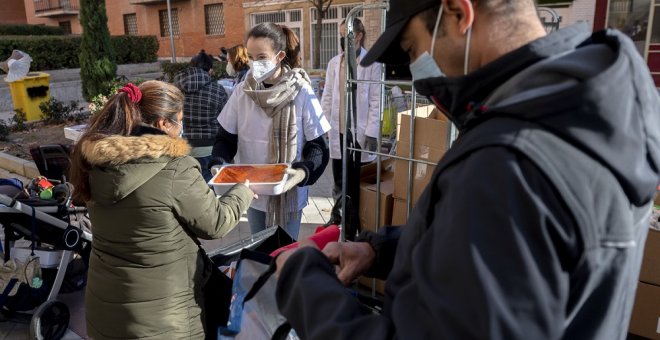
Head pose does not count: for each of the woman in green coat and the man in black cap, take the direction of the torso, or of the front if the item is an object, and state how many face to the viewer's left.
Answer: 1

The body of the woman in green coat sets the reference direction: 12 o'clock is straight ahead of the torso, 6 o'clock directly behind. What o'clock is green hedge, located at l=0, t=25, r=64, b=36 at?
The green hedge is roughly at 10 o'clock from the woman in green coat.

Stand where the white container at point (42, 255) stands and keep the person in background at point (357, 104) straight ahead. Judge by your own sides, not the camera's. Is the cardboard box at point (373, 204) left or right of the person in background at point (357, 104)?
right

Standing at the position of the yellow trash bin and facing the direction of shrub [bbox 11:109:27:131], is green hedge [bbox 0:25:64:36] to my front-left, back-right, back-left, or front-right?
back-right

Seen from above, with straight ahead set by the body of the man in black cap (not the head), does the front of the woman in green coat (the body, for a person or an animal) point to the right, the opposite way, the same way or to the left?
to the right

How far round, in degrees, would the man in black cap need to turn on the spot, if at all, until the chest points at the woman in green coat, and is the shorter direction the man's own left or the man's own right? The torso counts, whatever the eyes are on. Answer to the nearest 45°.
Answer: approximately 45° to the man's own right

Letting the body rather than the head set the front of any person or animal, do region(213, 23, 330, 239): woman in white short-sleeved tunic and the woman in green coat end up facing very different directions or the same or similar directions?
very different directions

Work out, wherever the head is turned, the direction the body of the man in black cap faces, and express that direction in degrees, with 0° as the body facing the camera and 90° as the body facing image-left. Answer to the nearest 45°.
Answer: approximately 90°

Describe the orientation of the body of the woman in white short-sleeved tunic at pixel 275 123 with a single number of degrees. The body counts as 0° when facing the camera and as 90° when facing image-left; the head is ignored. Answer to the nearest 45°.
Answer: approximately 45°

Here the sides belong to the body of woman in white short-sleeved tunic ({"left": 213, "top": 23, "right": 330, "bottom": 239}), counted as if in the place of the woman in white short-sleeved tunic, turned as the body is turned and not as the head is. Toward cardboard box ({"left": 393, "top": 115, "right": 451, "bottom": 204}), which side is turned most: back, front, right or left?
left

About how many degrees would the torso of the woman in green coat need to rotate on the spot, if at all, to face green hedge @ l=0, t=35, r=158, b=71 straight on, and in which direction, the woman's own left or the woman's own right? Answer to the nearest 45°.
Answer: approximately 45° to the woman's own left
